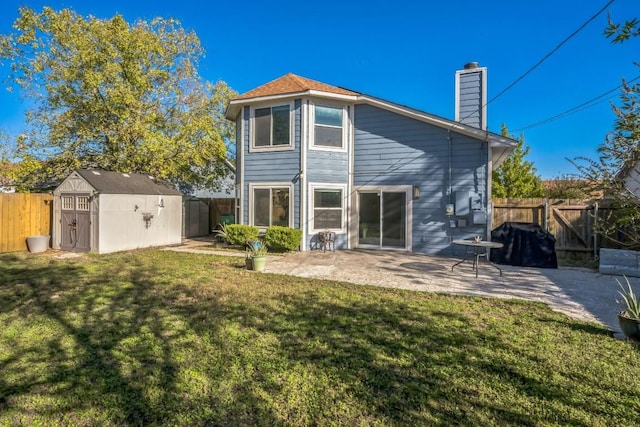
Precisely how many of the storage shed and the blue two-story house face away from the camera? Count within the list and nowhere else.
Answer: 1

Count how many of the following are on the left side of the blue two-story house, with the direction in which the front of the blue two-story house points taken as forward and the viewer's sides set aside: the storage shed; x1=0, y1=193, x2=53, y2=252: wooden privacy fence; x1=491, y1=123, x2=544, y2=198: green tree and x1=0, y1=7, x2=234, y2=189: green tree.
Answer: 3

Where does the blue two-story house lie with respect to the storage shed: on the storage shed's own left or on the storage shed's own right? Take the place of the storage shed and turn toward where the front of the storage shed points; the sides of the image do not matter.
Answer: on the storage shed's own left

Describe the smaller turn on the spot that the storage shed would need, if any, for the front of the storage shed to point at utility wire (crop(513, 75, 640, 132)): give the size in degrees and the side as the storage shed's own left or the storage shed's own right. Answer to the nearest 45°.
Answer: approximately 90° to the storage shed's own left

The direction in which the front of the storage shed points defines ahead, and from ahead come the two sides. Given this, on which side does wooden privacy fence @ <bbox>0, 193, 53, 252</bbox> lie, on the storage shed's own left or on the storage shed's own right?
on the storage shed's own right

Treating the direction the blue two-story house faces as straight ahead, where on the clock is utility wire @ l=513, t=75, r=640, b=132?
The utility wire is roughly at 2 o'clock from the blue two-story house.

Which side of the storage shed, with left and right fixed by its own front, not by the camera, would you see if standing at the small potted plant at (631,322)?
left

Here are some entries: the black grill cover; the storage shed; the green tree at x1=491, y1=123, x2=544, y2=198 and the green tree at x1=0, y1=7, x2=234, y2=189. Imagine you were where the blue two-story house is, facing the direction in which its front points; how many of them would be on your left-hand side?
2

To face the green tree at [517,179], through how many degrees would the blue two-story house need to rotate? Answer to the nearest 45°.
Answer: approximately 45° to its right
